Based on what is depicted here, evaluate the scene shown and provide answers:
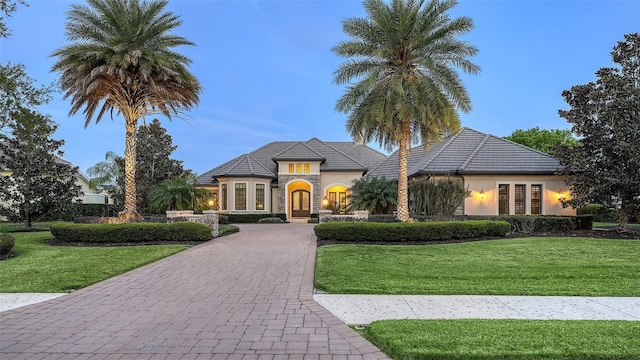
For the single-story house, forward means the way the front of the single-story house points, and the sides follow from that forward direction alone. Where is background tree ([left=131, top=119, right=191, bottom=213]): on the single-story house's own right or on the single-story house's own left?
on the single-story house's own right

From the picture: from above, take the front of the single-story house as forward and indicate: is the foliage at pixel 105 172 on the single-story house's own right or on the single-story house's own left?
on the single-story house's own right

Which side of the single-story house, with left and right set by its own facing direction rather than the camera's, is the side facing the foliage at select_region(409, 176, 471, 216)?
front

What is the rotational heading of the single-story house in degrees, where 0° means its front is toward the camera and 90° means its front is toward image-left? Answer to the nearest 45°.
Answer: approximately 0°

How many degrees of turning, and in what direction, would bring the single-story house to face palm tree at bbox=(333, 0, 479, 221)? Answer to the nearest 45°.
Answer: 0° — it already faces it
